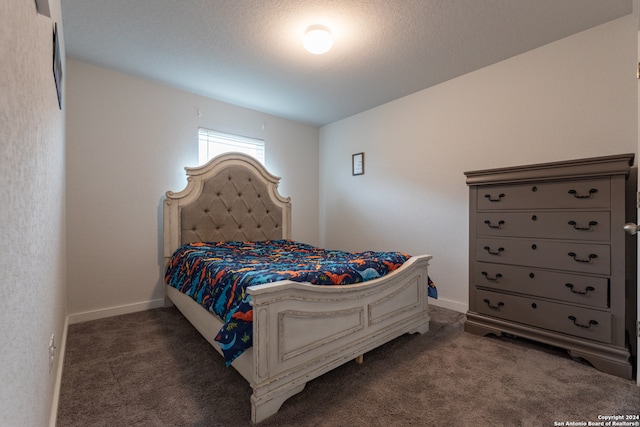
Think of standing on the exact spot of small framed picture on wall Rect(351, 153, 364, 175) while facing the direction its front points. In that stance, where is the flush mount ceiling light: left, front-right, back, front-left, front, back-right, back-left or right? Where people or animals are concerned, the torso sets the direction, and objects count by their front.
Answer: front-left

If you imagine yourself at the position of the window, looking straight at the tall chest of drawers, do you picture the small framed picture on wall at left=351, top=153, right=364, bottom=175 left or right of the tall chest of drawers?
left

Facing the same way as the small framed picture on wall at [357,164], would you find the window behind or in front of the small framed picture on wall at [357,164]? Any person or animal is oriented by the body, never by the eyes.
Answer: in front

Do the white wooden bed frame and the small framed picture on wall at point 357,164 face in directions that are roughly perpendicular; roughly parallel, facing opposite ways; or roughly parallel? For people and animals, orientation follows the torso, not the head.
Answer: roughly perpendicular

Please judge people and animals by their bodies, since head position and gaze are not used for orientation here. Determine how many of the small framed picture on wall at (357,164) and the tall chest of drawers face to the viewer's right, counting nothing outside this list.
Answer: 0

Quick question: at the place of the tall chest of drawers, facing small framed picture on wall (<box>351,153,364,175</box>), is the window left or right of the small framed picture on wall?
left

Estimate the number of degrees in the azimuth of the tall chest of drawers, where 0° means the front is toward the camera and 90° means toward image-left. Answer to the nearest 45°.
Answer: approximately 45°

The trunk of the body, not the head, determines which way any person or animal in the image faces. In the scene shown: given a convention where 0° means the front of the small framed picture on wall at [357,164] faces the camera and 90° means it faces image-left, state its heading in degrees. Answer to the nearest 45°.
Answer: approximately 45°

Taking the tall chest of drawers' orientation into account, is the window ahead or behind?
ahead

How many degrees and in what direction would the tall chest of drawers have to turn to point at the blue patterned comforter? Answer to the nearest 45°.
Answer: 0° — it already faces it
